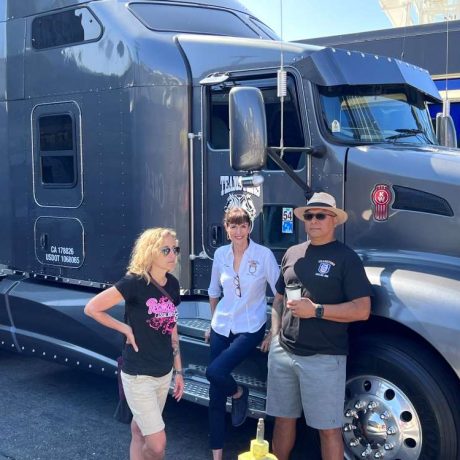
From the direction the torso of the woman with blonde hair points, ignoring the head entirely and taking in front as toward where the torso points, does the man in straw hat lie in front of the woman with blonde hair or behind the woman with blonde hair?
in front

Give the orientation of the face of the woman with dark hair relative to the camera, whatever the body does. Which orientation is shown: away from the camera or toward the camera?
toward the camera

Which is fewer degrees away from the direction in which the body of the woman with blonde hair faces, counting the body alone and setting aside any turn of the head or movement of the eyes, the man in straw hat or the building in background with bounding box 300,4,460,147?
the man in straw hat

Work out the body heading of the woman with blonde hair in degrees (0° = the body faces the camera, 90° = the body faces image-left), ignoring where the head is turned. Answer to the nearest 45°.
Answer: approximately 315°

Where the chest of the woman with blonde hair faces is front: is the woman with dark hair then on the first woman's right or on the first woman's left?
on the first woman's left

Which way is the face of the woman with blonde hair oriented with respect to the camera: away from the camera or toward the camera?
toward the camera

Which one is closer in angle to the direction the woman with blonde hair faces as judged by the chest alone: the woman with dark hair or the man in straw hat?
the man in straw hat

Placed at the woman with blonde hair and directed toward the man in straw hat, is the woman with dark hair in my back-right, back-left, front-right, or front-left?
front-left
